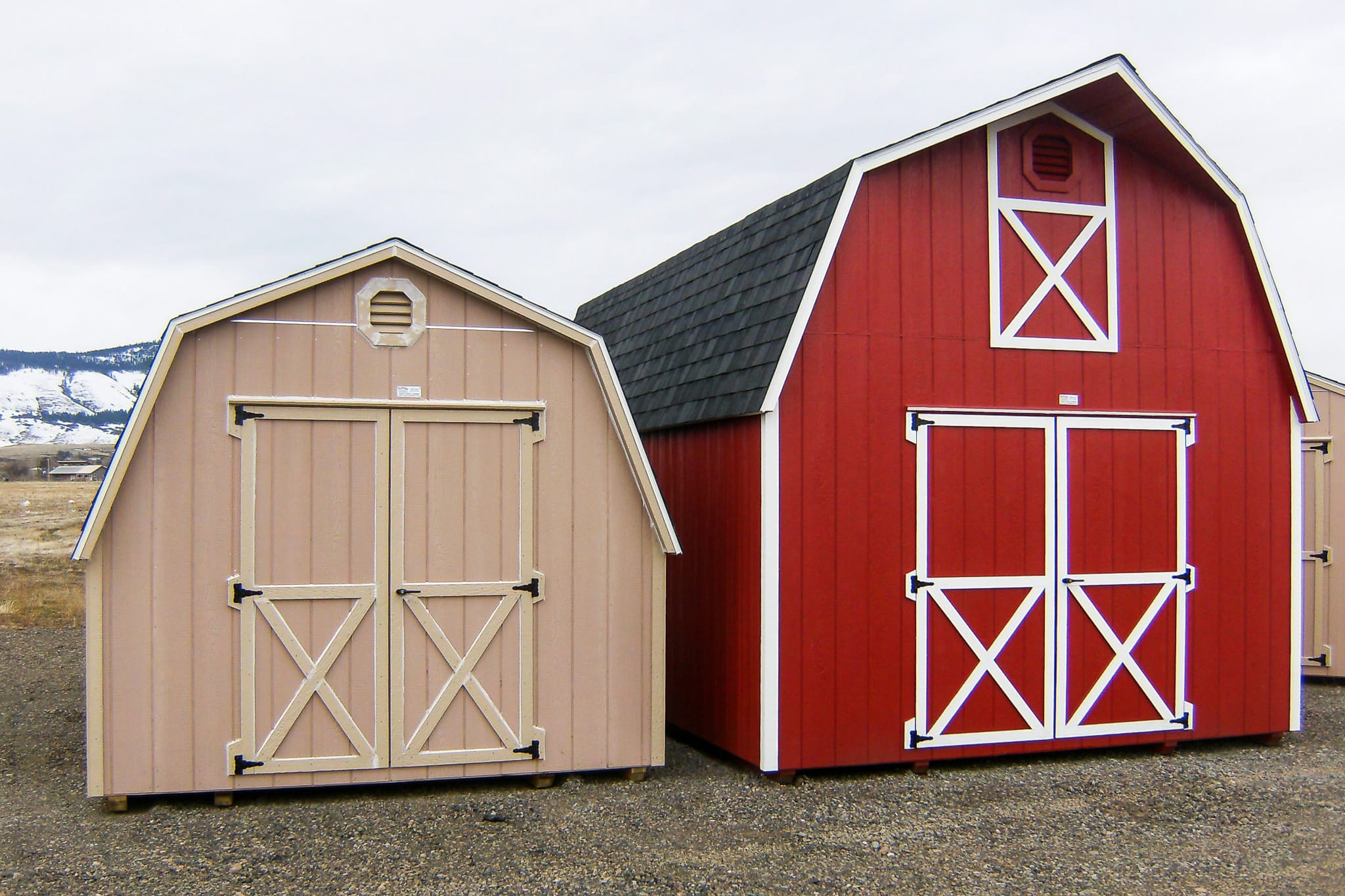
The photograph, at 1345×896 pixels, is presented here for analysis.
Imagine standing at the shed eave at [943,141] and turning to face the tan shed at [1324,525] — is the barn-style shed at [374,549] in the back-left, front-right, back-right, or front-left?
back-left

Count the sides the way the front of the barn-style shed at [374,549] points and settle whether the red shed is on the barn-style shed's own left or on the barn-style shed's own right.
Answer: on the barn-style shed's own left

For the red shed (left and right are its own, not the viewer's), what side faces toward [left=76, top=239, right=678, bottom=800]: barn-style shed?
right

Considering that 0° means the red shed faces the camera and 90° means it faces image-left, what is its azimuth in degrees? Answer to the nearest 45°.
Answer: approximately 315°

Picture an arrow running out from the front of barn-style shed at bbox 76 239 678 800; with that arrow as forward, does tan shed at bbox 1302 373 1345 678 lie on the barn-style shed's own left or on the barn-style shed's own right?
on the barn-style shed's own left

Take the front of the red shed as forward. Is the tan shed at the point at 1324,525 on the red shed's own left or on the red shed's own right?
on the red shed's own left

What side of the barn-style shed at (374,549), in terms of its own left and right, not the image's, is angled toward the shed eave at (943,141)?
left
